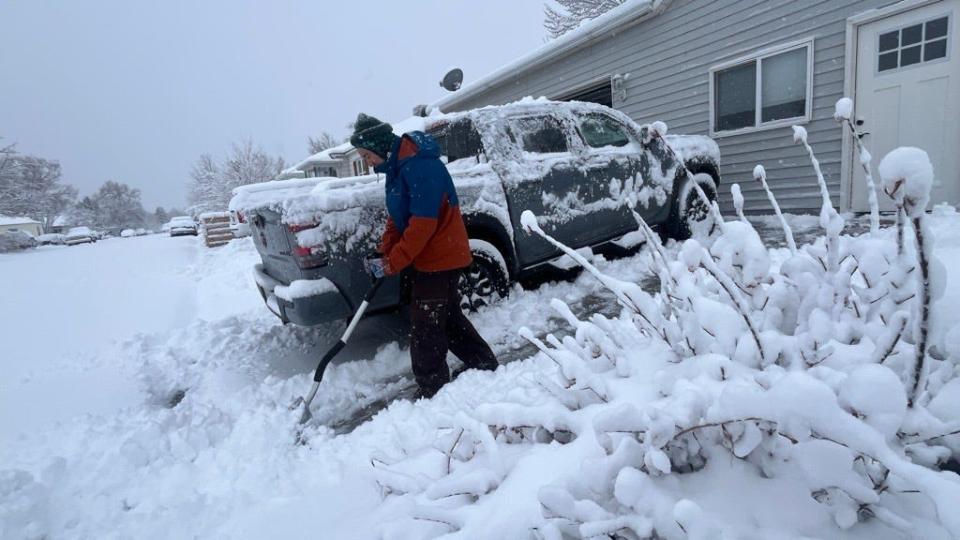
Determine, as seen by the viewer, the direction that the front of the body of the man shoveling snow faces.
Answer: to the viewer's left

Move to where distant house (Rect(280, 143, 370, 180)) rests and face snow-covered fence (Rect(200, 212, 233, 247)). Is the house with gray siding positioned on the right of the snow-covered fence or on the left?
left

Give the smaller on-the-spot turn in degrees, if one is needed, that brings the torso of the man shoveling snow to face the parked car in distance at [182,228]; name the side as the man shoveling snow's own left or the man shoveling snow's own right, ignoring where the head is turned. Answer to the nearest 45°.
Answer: approximately 45° to the man shoveling snow's own right

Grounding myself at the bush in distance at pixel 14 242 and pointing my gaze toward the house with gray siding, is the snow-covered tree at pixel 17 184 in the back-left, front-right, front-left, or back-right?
back-left

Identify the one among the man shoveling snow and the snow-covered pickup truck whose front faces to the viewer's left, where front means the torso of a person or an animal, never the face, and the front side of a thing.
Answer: the man shoveling snow

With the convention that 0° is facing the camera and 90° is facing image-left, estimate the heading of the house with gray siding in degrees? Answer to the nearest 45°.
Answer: approximately 45°

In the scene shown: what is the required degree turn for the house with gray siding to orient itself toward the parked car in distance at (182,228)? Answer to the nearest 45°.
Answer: approximately 90° to its right

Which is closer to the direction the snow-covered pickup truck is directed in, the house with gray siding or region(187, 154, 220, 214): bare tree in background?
the house with gray siding

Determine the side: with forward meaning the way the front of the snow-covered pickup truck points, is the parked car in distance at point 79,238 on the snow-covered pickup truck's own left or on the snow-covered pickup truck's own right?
on the snow-covered pickup truck's own left

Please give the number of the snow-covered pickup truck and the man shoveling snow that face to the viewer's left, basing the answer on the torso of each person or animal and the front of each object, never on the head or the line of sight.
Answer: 1

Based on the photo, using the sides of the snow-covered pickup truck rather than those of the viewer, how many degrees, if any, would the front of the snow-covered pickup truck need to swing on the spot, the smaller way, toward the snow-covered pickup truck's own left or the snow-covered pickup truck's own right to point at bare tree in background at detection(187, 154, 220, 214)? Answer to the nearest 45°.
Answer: approximately 90° to the snow-covered pickup truck's own left

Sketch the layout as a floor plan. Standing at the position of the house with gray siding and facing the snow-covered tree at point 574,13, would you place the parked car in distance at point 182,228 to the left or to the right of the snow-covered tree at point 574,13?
left

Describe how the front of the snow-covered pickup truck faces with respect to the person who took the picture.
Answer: facing away from the viewer and to the right of the viewer
